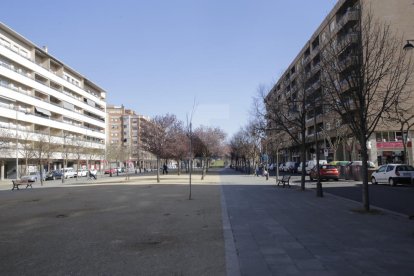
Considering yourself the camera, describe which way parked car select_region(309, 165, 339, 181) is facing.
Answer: facing away from the viewer and to the left of the viewer

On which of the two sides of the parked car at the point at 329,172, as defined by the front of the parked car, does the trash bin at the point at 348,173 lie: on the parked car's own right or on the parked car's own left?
on the parked car's own right

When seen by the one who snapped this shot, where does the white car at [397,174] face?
facing away from the viewer and to the left of the viewer

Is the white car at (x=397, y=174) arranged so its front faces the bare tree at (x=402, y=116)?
no

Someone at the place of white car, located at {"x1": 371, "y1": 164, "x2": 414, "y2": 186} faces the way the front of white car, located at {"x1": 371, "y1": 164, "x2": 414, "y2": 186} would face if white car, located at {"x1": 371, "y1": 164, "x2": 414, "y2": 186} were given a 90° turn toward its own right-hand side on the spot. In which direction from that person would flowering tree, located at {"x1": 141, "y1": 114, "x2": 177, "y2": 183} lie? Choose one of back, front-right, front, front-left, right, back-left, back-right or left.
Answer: back-left

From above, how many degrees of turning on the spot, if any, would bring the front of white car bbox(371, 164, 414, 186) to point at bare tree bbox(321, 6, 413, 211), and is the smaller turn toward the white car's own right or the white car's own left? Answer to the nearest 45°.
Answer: approximately 135° to the white car's own left
